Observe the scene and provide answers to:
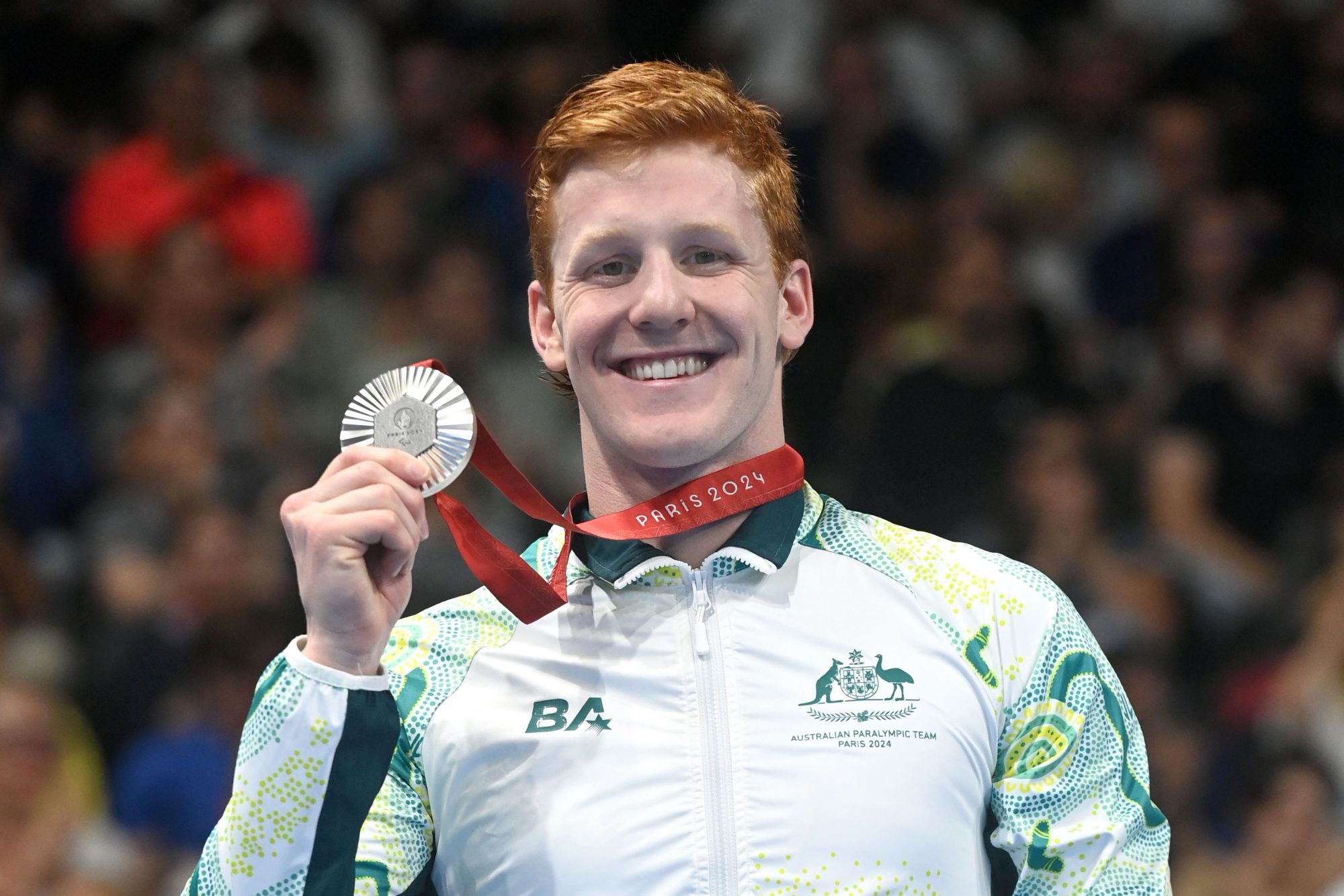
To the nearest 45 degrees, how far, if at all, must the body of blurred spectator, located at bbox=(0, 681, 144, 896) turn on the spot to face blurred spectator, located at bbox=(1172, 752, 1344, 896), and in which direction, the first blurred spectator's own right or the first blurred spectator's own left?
approximately 90° to the first blurred spectator's own left

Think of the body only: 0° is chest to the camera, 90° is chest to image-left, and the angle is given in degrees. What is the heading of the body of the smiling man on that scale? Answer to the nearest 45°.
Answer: approximately 0°

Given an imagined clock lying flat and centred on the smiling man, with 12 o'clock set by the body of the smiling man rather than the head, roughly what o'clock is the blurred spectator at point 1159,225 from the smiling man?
The blurred spectator is roughly at 7 o'clock from the smiling man.

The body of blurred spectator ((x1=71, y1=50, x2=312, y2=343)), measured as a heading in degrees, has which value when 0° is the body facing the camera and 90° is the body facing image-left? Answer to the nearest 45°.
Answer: approximately 0°
